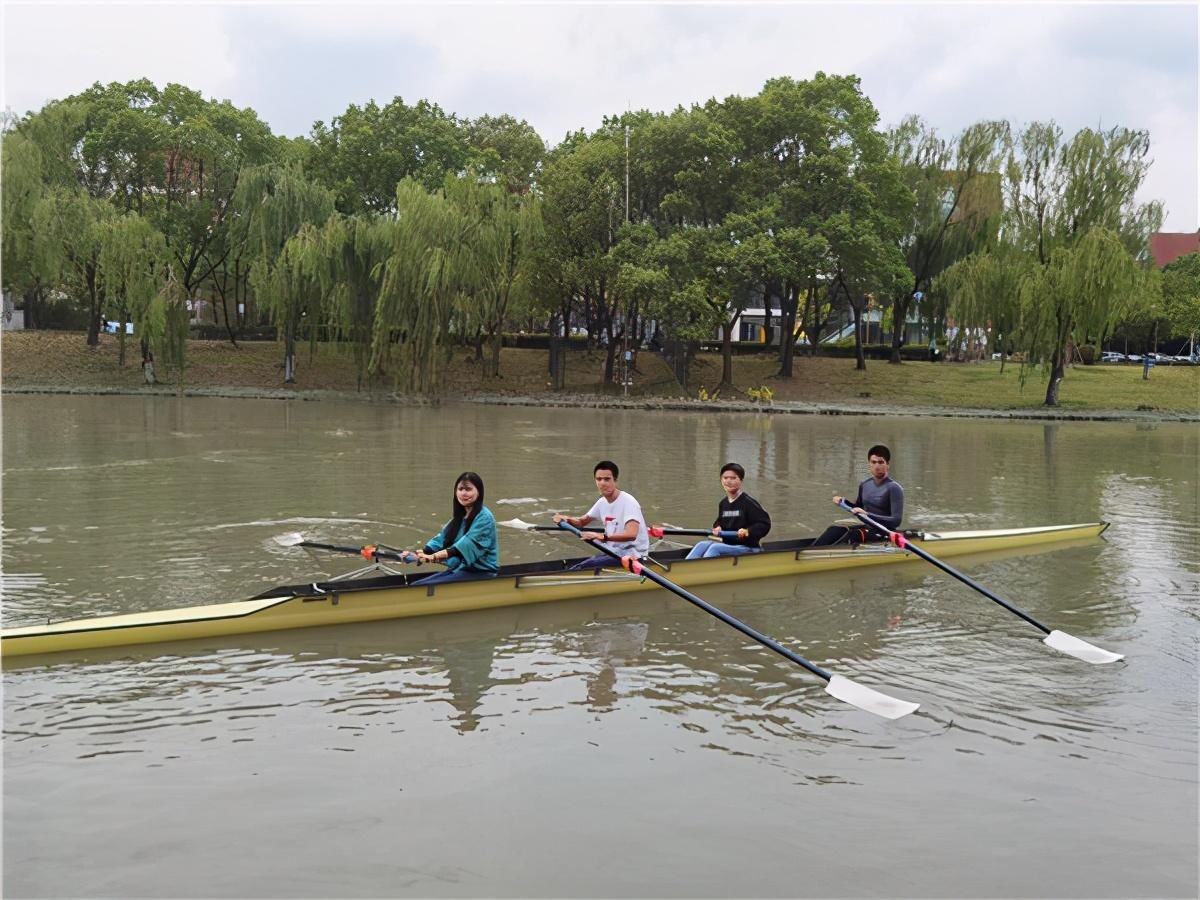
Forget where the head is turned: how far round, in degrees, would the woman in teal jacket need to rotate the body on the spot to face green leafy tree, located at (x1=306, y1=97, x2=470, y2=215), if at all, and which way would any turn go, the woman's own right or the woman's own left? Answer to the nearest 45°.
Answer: approximately 135° to the woman's own right

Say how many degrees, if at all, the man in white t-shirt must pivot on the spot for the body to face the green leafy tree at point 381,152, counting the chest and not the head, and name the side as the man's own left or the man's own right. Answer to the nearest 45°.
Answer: approximately 135° to the man's own right

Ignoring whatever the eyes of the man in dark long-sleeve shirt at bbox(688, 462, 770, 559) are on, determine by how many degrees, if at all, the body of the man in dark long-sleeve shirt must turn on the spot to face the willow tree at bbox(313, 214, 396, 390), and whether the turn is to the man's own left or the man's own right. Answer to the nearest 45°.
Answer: approximately 90° to the man's own right

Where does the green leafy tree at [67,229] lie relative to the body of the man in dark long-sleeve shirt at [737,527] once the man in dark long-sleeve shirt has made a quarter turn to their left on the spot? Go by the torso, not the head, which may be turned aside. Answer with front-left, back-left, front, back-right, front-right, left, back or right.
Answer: back

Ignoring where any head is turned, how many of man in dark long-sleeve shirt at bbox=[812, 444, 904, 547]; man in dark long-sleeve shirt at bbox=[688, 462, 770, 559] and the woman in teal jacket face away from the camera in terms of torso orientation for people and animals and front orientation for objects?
0

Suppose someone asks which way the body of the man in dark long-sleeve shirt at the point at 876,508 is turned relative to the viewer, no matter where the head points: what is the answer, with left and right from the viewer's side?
facing the viewer and to the left of the viewer

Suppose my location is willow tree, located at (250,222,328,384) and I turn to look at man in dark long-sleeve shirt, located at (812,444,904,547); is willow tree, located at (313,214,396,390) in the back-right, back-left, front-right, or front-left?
front-left

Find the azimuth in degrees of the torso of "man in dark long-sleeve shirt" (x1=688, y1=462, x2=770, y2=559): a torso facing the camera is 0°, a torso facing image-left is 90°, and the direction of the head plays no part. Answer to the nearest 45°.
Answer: approximately 45°

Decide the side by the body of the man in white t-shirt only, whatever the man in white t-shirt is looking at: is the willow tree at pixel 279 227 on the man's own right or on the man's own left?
on the man's own right

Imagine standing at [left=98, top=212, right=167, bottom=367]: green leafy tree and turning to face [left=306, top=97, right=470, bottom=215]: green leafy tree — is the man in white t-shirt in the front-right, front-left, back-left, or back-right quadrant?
back-right

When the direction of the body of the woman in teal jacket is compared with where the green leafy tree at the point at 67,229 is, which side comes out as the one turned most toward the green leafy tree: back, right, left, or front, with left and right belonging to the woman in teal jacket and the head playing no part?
right

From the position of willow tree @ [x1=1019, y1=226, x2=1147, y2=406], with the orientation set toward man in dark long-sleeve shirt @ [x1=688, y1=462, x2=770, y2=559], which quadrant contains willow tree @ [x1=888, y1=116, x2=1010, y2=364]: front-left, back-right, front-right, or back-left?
back-right

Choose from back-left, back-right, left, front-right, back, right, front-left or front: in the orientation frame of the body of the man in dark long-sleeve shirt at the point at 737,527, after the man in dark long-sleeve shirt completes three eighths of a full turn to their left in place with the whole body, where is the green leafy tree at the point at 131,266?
back-left

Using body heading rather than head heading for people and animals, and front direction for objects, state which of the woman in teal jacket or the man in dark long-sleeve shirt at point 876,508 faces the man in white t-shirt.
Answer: the man in dark long-sleeve shirt
